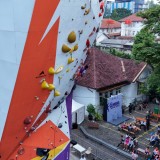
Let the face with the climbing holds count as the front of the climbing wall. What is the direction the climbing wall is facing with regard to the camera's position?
facing the viewer and to the right of the viewer

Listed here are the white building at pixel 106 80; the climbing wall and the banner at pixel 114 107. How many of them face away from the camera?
0

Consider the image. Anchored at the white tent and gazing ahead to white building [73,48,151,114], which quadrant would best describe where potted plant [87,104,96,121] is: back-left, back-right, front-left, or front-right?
front-right

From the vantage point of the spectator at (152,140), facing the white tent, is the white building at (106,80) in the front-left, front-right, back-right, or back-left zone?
front-right

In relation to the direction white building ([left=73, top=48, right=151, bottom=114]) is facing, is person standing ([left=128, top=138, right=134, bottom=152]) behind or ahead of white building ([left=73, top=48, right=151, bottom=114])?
ahead

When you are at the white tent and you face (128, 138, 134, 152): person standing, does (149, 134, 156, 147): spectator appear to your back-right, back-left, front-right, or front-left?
front-left
